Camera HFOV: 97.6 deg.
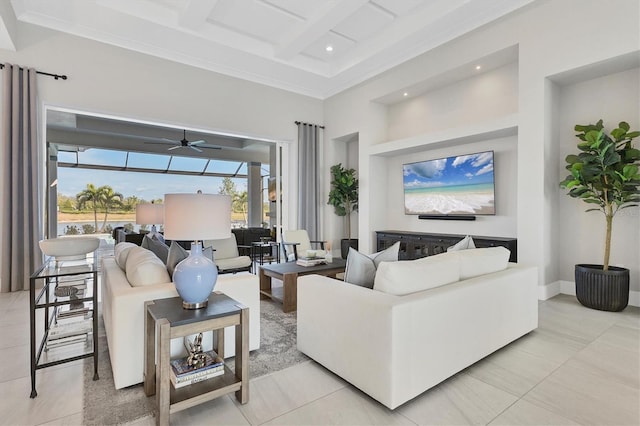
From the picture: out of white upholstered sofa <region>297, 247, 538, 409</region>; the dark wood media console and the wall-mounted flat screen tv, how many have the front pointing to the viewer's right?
0

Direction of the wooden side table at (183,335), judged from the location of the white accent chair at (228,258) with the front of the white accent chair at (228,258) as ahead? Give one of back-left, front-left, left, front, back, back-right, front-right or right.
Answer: front-right

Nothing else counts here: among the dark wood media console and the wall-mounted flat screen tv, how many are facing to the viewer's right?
0

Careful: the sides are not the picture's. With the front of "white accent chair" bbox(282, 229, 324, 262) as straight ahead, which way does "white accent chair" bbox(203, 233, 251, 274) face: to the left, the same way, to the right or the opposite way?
the same way

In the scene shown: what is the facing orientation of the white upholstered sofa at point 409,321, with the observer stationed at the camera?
facing away from the viewer and to the left of the viewer

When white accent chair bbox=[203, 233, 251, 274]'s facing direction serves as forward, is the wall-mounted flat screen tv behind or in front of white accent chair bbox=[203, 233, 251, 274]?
in front

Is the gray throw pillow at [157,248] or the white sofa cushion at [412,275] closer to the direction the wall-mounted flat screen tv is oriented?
the gray throw pillow

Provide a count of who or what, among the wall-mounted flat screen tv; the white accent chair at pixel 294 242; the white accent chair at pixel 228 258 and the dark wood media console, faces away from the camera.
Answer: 0

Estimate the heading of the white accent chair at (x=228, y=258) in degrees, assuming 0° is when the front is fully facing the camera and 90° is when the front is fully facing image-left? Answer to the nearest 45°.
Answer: approximately 315°

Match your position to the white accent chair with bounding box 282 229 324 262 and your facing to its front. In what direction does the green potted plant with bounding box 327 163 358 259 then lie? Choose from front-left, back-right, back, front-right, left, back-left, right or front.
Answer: left

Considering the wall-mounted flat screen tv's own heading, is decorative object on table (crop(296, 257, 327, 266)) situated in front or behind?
in front

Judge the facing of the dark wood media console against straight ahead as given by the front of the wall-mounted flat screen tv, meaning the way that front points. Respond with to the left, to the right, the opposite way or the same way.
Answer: the same way

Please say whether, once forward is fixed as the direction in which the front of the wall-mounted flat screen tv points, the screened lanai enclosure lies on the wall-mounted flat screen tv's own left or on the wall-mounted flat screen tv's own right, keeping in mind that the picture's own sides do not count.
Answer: on the wall-mounted flat screen tv's own right

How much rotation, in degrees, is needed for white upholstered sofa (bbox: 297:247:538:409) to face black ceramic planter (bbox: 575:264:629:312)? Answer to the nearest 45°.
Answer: approximately 90° to its right

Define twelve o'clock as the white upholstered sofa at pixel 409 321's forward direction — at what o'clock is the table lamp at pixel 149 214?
The table lamp is roughly at 11 o'clock from the white upholstered sofa.

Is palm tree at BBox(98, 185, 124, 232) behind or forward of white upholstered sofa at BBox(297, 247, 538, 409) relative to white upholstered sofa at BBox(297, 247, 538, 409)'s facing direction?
forward
